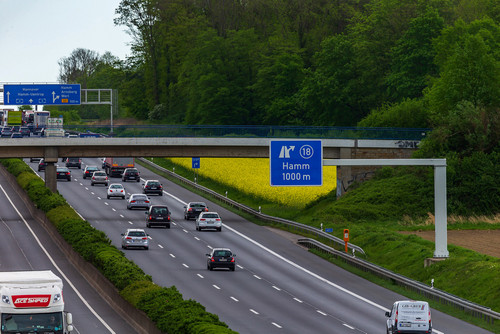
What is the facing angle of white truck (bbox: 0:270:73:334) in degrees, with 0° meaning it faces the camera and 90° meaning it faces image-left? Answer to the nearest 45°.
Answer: approximately 0°

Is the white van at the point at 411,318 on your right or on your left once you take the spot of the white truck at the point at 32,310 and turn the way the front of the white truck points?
on your left
